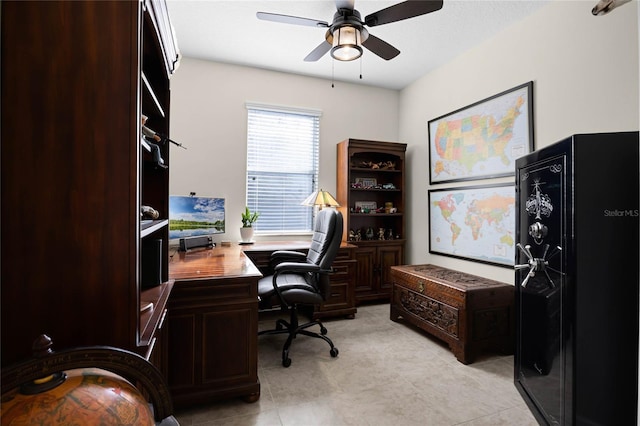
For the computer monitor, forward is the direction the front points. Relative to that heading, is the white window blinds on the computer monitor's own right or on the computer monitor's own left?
on the computer monitor's own left

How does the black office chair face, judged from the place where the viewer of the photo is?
facing to the left of the viewer

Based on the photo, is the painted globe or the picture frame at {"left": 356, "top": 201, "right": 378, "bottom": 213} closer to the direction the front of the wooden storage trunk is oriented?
the painted globe

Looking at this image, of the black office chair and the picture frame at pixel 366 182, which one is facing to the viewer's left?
the black office chair

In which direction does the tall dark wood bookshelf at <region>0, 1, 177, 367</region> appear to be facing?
to the viewer's right
